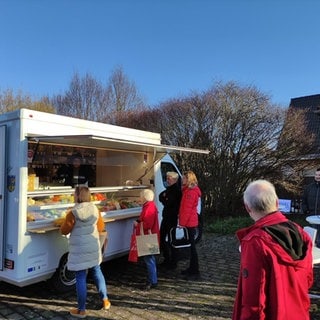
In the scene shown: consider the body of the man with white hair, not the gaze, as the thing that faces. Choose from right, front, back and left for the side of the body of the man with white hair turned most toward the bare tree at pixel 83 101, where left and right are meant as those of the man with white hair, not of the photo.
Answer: front

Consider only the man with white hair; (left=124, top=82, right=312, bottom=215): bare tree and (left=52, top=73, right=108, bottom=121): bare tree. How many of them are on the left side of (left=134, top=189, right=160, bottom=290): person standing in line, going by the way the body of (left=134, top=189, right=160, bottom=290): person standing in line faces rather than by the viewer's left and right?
1

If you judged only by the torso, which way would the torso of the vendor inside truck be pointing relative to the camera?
toward the camera

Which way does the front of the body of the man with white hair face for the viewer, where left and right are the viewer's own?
facing away from the viewer and to the left of the viewer

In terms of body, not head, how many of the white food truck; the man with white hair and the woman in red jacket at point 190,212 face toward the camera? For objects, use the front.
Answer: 0

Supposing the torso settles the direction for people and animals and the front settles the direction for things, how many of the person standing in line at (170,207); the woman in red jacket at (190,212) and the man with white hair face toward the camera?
0

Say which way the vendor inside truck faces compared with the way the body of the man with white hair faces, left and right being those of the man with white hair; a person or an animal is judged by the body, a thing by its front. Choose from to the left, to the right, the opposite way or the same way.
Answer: the opposite way

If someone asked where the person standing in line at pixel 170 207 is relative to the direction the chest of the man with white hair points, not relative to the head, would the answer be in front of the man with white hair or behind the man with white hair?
in front

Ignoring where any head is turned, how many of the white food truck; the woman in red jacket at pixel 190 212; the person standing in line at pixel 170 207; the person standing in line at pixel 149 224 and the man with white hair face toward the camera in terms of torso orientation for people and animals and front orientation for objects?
0

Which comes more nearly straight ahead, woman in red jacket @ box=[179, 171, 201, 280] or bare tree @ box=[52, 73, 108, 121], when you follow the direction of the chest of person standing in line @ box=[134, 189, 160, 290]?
the bare tree

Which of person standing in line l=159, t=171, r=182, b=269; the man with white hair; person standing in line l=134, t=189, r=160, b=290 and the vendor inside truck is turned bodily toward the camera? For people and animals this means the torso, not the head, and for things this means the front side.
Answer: the vendor inside truck

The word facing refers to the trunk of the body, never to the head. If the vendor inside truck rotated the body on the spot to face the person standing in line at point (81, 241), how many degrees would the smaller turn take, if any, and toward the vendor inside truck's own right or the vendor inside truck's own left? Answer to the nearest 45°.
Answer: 0° — they already face them

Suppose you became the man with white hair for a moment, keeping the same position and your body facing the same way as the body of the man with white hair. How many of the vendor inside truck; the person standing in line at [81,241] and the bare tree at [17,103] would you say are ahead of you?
3

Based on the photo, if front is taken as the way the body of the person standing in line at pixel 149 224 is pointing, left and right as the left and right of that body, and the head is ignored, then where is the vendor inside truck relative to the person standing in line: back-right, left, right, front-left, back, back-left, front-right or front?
front-right

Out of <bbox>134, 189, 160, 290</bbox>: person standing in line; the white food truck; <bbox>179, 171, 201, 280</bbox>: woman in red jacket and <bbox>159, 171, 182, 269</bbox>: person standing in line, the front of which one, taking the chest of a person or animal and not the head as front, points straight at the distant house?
the white food truck

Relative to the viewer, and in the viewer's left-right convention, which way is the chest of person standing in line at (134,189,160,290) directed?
facing to the left of the viewer

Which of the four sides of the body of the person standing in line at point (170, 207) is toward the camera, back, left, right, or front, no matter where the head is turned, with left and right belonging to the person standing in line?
left

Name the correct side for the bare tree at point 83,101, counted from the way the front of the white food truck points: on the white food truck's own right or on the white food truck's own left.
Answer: on the white food truck's own left

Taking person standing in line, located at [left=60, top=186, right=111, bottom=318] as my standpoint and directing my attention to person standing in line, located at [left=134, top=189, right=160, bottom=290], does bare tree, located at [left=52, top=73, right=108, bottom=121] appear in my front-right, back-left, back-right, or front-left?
front-left
